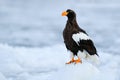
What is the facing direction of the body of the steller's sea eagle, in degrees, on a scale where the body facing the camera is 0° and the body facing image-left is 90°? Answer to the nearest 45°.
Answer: approximately 90°
